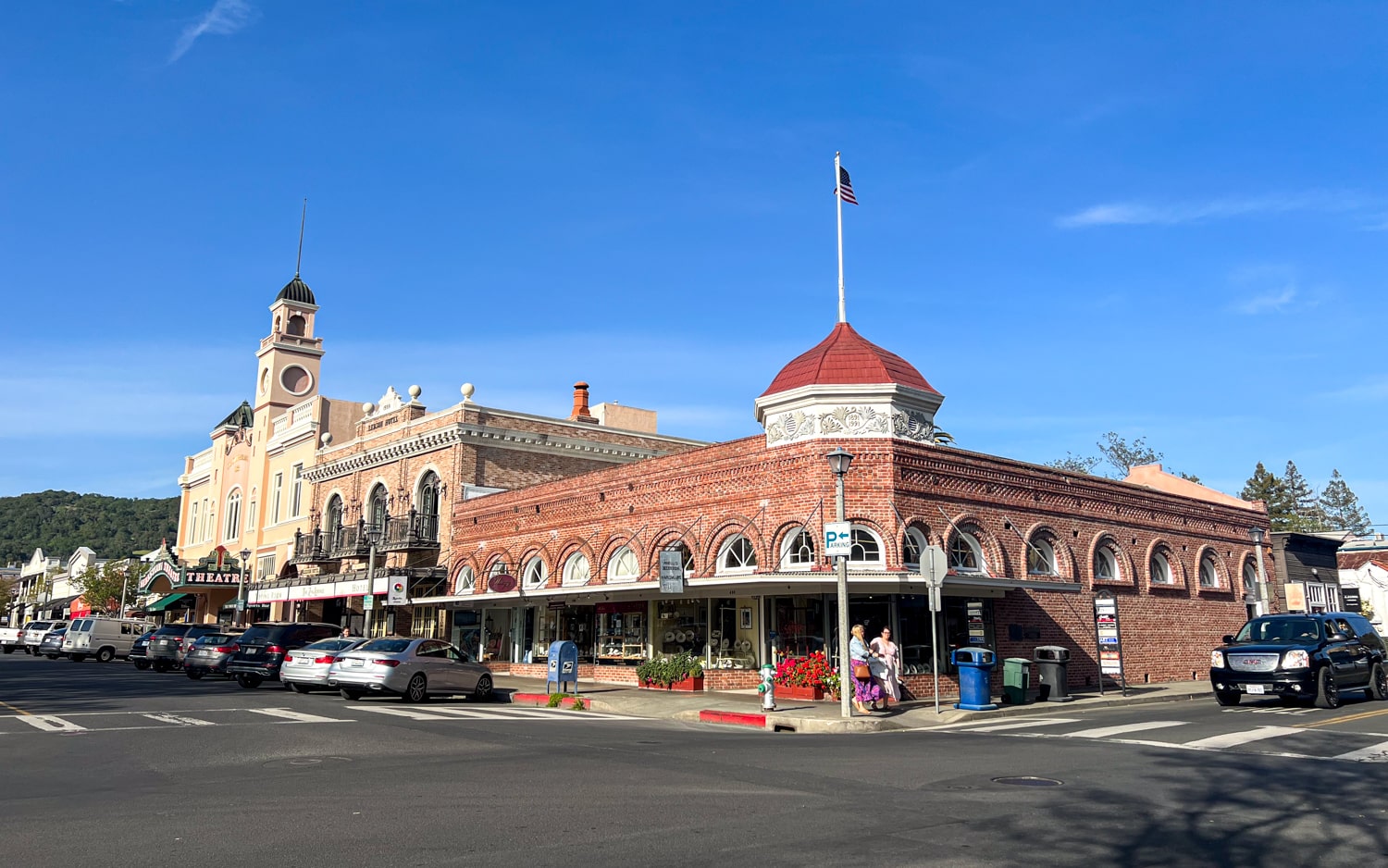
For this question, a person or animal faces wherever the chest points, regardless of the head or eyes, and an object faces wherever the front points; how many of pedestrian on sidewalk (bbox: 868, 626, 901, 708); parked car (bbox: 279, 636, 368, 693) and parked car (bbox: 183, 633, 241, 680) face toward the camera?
1

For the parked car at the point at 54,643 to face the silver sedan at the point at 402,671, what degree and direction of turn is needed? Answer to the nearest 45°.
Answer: approximately 135° to its right

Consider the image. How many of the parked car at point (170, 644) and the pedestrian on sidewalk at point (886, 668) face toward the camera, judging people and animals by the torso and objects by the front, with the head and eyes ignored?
1

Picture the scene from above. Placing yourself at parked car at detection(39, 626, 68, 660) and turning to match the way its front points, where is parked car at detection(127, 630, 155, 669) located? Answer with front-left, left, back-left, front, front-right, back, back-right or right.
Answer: back-right

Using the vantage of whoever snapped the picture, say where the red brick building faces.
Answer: facing the viewer and to the left of the viewer

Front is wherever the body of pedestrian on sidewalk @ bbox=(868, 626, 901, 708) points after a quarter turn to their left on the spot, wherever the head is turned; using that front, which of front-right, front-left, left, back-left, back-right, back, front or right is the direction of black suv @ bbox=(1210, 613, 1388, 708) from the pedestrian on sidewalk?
front

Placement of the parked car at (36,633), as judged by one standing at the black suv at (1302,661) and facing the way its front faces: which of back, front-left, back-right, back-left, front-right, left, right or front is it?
front-right

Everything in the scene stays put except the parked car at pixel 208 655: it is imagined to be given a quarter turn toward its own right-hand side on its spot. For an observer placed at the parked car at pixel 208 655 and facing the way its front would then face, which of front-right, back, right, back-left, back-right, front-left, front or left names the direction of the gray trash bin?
front

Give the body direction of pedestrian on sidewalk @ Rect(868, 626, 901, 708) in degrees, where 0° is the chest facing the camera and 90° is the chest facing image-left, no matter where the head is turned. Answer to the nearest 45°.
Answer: approximately 0°

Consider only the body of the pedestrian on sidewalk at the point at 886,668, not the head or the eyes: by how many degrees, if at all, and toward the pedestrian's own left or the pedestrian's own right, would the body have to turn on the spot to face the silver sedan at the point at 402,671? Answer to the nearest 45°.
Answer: approximately 90° to the pedestrian's own right

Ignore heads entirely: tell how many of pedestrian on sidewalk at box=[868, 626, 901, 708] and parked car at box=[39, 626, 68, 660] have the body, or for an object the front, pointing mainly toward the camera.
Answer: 1
